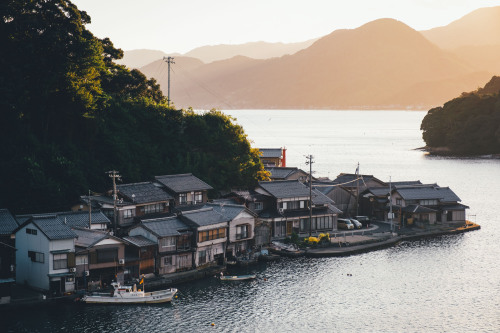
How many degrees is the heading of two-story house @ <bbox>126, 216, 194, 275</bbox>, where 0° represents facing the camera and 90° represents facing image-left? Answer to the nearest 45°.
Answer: approximately 315°

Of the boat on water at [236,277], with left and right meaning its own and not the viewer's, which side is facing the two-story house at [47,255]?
back

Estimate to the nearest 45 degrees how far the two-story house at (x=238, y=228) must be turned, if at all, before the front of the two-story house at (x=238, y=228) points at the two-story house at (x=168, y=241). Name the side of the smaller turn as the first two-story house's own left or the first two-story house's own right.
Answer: approximately 90° to the first two-story house's own right

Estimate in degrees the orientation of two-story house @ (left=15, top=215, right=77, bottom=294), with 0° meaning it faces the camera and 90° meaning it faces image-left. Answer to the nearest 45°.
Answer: approximately 315°

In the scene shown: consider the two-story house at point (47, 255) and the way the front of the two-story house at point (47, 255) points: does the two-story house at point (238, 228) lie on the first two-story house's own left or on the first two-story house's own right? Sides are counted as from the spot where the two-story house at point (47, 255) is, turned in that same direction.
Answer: on the first two-story house's own left

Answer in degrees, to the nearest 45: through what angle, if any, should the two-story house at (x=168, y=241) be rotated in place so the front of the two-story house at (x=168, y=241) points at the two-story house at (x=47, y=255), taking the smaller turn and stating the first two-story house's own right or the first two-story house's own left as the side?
approximately 90° to the first two-story house's own right

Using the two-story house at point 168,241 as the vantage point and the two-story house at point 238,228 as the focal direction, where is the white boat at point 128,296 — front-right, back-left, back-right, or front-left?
back-right

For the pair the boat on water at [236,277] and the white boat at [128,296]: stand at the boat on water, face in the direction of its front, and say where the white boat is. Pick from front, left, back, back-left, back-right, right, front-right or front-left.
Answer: back-right

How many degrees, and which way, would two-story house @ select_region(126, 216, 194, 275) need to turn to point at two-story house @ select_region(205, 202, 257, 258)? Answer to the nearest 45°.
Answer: approximately 90° to its left

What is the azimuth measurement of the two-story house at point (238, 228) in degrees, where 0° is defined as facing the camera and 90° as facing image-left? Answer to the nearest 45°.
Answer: approximately 315°

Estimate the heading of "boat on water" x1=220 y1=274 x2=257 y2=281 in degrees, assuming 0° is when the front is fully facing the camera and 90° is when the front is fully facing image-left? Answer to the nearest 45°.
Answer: approximately 270°
